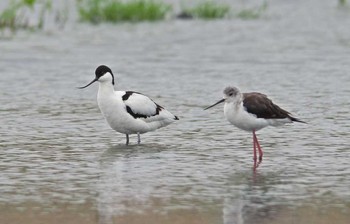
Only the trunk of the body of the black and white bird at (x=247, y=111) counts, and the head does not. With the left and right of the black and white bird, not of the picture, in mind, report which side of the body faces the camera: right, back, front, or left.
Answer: left
